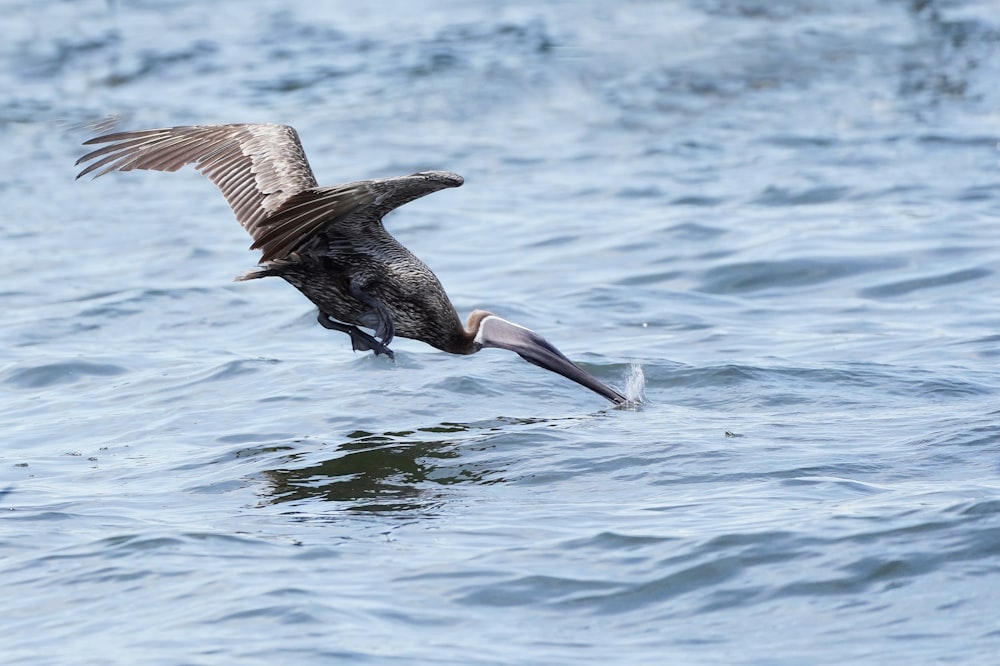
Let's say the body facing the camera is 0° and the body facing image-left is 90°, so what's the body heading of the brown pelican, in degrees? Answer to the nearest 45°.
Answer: approximately 270°
